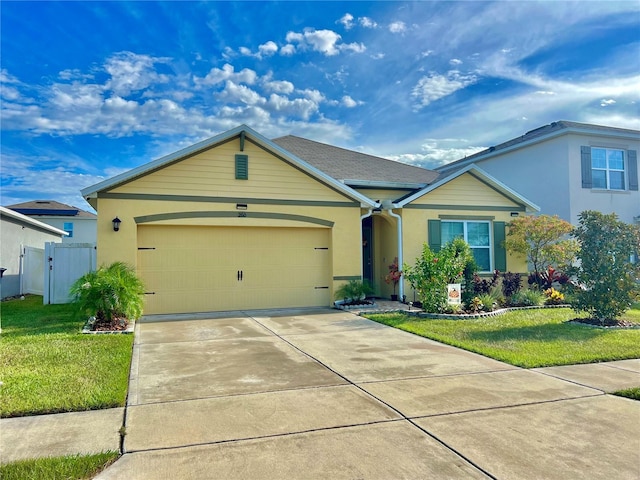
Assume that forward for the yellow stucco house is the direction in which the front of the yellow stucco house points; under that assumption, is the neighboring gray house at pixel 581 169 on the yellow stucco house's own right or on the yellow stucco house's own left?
on the yellow stucco house's own left

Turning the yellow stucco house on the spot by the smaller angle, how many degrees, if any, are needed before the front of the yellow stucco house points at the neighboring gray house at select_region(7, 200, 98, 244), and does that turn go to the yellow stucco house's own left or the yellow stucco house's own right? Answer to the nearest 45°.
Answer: approximately 135° to the yellow stucco house's own right

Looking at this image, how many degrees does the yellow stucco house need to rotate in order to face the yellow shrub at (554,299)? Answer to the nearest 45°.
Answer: approximately 90° to its left

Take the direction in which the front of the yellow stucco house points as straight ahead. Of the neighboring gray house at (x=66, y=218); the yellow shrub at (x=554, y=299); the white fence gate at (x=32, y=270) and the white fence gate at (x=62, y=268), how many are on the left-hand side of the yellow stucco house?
1

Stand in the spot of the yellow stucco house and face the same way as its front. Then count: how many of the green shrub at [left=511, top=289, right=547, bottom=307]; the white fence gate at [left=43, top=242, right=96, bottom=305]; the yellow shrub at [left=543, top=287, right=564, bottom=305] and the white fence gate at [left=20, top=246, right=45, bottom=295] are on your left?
2

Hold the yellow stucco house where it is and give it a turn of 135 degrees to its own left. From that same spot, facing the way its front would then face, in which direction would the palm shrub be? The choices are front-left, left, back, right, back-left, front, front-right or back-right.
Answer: back

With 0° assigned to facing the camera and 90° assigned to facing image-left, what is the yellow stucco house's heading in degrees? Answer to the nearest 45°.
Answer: approximately 0°

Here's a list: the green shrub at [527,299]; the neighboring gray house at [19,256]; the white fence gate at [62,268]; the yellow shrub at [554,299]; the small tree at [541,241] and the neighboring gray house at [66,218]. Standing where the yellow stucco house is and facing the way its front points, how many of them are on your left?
3

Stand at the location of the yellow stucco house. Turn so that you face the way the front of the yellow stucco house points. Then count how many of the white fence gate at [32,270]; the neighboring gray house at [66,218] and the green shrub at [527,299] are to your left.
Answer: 1

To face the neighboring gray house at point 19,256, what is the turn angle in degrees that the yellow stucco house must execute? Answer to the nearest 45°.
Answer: approximately 135° to its right
